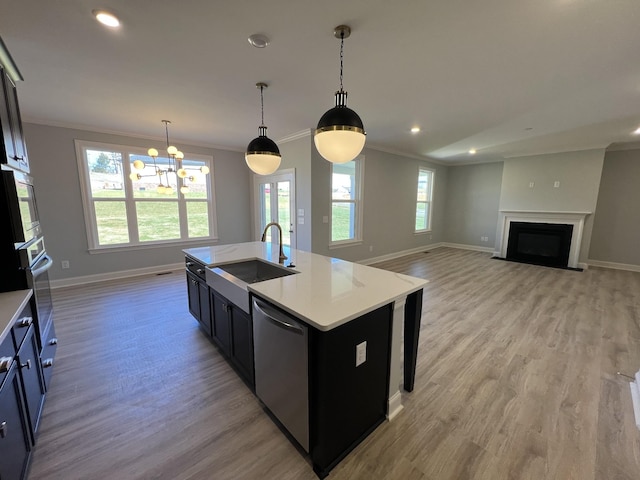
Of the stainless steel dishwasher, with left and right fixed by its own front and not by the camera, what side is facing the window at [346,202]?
back

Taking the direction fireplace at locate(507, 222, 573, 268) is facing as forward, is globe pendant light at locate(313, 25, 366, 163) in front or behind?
in front

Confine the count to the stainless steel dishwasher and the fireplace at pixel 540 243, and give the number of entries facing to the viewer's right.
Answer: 0

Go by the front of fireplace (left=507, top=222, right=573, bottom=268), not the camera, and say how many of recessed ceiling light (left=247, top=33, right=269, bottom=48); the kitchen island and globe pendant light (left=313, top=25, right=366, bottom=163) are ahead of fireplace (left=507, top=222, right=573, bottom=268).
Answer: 3

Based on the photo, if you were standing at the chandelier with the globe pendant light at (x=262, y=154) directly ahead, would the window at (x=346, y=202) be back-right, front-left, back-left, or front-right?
front-left

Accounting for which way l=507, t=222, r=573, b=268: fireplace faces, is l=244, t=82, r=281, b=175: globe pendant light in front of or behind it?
in front

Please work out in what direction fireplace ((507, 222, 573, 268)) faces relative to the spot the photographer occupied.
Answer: facing the viewer

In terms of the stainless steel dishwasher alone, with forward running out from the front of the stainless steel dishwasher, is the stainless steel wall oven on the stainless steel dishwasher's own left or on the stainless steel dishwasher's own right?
on the stainless steel dishwasher's own right

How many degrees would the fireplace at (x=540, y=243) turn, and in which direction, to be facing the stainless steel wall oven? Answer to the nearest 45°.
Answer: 0° — it already faces it

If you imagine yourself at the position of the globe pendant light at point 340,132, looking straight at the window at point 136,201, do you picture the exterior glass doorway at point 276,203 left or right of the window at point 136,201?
right

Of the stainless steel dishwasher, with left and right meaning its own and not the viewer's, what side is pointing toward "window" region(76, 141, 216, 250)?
right
